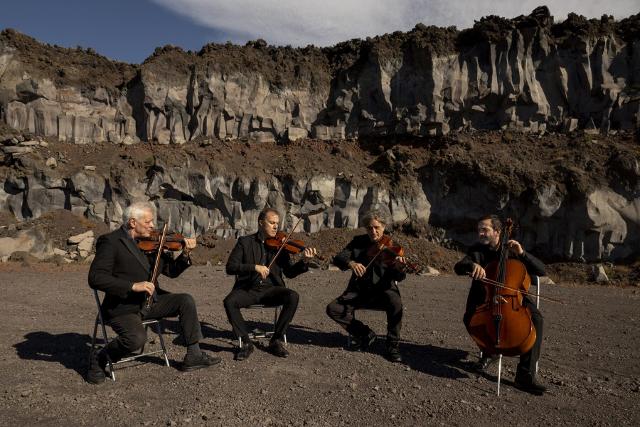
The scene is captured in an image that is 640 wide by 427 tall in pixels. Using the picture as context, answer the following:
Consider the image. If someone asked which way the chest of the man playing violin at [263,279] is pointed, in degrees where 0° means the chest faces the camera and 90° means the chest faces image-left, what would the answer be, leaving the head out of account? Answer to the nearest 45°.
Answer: approximately 315°

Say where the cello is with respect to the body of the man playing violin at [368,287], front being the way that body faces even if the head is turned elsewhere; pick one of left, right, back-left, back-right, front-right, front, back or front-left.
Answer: front-left

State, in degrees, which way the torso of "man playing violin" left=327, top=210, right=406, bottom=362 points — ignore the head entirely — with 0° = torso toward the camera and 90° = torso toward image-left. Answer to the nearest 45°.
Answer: approximately 0°

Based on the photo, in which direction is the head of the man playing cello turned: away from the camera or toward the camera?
toward the camera

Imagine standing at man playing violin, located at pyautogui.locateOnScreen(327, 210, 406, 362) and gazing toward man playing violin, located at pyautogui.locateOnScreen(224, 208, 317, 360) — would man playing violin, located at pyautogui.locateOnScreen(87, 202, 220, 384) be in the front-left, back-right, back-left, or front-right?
front-left

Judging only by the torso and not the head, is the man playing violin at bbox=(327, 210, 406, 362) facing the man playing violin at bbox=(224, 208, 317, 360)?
no

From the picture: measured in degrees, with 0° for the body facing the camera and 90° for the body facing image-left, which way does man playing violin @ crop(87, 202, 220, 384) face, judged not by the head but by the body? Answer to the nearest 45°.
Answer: approximately 270°

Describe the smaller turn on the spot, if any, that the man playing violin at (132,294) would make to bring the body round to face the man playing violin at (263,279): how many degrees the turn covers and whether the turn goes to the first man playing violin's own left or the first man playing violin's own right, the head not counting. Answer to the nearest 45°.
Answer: approximately 45° to the first man playing violin's own left

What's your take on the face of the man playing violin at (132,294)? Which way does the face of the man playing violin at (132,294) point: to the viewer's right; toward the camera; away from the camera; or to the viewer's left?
to the viewer's right

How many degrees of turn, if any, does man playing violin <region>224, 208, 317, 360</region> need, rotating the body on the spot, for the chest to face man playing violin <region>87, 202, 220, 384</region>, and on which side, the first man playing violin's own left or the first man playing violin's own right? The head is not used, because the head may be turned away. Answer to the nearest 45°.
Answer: approximately 90° to the first man playing violin's own right

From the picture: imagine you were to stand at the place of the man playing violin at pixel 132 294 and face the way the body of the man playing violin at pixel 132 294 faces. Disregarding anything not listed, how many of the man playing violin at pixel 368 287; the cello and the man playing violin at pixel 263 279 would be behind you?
0

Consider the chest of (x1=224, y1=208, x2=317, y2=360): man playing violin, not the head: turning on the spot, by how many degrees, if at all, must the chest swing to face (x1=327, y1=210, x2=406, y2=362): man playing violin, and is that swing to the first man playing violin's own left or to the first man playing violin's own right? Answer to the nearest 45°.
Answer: approximately 45° to the first man playing violin's own left

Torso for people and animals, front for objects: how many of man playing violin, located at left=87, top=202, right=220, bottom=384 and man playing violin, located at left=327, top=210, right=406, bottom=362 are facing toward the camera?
1

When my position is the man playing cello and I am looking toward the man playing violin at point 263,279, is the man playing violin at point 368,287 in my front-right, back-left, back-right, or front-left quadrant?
front-right

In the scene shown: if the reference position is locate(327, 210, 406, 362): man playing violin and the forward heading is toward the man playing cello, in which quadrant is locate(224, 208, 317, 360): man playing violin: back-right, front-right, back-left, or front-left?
back-right

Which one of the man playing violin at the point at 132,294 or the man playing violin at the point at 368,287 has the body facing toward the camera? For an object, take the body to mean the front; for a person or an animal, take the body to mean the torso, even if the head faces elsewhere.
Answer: the man playing violin at the point at 368,287
